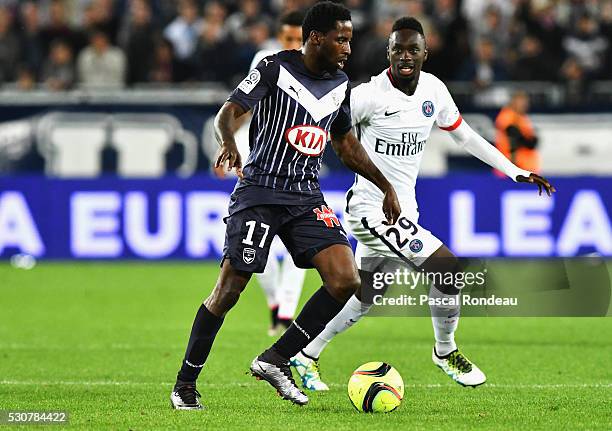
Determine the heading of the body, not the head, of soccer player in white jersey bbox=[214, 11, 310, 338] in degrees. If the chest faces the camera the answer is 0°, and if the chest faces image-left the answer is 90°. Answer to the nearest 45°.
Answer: approximately 0°

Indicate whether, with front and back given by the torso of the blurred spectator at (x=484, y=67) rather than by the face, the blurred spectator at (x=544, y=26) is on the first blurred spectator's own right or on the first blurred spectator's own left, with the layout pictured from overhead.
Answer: on the first blurred spectator's own left

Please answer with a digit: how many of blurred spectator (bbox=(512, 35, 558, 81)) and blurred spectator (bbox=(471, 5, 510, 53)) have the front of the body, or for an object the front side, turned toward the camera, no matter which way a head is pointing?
2

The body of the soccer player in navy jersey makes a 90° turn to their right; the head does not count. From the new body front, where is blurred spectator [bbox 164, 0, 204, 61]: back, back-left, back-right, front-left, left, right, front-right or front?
back-right

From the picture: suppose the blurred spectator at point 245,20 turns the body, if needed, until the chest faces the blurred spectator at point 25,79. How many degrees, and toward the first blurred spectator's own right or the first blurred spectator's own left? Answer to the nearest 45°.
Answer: approximately 90° to the first blurred spectator's own right

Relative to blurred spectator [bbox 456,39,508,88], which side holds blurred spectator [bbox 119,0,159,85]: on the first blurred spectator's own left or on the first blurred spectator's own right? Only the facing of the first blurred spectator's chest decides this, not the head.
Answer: on the first blurred spectator's own right

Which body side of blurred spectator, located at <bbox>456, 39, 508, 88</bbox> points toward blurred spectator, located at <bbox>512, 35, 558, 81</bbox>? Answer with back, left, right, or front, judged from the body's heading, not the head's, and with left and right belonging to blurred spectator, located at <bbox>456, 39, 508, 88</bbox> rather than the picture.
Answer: left
